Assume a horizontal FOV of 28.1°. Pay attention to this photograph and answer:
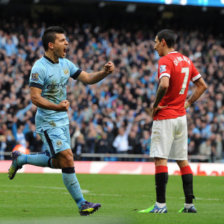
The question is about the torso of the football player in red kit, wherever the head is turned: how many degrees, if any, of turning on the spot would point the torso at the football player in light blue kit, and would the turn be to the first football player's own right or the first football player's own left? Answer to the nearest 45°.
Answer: approximately 45° to the first football player's own left

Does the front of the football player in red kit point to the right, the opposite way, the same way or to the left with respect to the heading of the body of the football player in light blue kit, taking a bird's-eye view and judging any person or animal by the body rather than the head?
the opposite way

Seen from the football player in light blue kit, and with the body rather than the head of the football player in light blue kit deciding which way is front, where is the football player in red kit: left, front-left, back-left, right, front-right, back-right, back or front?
front-left

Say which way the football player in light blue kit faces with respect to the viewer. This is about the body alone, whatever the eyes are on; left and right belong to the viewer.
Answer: facing the viewer and to the right of the viewer

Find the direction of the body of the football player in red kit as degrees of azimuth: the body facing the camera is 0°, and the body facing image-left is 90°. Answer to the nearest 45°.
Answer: approximately 135°

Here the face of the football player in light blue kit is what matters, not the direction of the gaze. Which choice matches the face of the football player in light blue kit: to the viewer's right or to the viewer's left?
to the viewer's right
